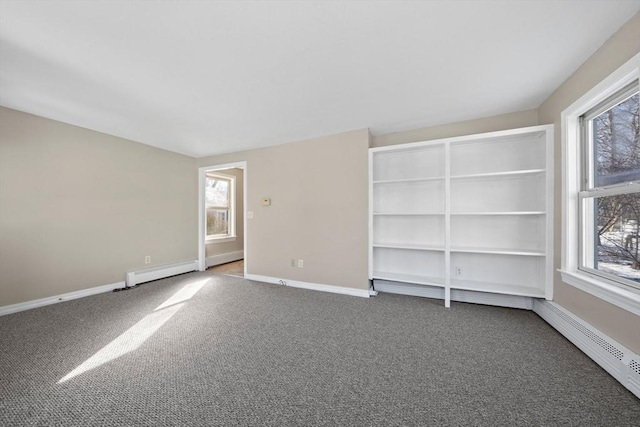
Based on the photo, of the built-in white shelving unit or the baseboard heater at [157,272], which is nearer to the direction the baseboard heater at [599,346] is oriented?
the baseboard heater

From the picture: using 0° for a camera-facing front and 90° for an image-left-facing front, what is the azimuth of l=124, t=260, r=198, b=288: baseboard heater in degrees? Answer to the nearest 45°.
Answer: approximately 315°

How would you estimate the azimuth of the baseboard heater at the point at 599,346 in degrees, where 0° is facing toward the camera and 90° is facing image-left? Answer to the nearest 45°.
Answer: approximately 45°

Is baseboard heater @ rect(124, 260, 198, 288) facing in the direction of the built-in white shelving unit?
yes

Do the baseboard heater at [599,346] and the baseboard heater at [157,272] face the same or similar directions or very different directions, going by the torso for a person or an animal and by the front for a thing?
very different directions

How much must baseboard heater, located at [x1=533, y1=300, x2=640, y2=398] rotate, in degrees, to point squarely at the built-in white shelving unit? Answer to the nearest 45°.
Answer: approximately 90° to its right

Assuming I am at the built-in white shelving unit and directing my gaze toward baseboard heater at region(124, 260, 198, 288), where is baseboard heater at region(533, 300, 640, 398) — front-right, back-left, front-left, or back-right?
back-left
